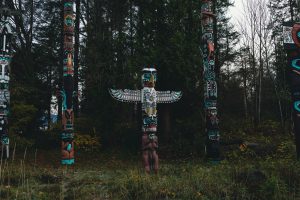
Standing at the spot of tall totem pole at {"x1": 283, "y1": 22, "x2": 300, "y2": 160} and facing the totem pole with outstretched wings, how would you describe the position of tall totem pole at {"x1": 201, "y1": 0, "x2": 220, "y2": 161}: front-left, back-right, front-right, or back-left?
front-right

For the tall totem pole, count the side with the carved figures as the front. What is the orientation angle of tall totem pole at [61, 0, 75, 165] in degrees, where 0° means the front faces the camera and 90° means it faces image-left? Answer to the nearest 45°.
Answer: approximately 0°

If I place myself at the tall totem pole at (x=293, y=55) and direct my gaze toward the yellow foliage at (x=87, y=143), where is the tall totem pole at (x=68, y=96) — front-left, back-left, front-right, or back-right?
front-left

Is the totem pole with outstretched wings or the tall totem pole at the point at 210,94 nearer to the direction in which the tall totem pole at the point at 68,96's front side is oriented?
the totem pole with outstretched wings

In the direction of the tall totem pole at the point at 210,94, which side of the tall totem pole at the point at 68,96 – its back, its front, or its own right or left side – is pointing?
left

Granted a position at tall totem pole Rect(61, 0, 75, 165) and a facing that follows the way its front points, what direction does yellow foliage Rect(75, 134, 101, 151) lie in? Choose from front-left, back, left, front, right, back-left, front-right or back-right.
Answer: back

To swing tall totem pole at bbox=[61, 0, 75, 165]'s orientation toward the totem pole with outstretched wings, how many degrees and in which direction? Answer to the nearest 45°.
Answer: approximately 45° to its left

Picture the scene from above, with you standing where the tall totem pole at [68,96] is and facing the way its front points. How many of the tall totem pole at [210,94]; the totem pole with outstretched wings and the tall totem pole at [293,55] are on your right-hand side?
0

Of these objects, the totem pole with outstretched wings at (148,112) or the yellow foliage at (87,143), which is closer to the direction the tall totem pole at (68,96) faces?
the totem pole with outstretched wings

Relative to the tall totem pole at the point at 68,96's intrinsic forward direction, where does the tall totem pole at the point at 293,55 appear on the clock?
the tall totem pole at the point at 293,55 is roughly at 10 o'clock from the tall totem pole at the point at 68,96.

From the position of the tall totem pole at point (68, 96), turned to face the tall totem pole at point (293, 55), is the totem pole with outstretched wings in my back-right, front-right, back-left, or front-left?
front-right

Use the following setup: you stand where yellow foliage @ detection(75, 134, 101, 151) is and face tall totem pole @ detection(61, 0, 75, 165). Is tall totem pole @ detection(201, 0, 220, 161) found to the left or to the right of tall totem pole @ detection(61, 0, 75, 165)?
left
